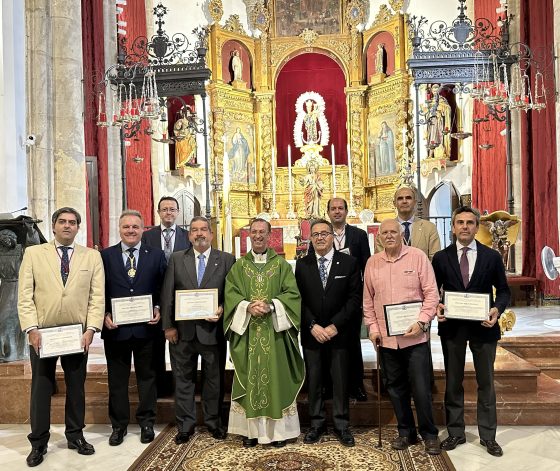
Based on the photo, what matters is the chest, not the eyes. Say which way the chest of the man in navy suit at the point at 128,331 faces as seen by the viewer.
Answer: toward the camera

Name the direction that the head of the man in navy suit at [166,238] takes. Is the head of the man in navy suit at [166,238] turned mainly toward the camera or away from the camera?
toward the camera

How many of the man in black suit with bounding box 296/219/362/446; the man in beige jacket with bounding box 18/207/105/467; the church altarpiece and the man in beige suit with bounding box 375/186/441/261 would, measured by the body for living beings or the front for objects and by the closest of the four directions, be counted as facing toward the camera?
4

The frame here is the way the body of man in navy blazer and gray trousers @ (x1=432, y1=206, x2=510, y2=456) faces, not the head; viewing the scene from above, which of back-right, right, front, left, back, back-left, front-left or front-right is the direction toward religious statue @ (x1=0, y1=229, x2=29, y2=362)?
right

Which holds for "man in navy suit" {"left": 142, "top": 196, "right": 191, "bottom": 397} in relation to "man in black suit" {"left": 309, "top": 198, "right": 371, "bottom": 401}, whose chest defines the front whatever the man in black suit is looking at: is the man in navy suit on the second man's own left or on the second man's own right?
on the second man's own right

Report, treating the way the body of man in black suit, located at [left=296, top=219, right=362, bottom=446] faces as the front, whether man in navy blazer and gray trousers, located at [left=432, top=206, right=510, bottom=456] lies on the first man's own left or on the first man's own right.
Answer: on the first man's own left

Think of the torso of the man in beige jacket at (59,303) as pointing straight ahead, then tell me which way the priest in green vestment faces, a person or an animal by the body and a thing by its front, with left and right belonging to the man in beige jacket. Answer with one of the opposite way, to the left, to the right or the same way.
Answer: the same way

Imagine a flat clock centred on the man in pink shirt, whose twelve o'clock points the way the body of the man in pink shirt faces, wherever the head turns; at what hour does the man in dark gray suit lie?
The man in dark gray suit is roughly at 3 o'clock from the man in pink shirt.

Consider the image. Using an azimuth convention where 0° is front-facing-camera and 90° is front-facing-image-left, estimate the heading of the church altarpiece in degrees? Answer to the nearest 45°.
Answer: approximately 0°

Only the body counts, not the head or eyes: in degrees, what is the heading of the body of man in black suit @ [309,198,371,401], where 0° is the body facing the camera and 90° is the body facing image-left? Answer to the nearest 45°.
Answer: approximately 0°

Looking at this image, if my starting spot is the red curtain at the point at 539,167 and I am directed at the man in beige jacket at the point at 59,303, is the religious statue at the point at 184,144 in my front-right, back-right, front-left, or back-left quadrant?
front-right

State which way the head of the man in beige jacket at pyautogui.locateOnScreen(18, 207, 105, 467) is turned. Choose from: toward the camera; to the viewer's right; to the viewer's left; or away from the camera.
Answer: toward the camera

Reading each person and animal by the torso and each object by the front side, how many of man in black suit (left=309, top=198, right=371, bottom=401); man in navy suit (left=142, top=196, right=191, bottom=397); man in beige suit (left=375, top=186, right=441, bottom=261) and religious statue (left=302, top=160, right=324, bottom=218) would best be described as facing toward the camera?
4

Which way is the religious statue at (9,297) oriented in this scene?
toward the camera

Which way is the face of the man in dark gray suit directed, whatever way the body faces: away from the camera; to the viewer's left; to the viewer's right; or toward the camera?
toward the camera

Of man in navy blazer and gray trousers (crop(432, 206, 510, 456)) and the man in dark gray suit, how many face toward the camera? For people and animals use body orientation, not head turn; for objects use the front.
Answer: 2

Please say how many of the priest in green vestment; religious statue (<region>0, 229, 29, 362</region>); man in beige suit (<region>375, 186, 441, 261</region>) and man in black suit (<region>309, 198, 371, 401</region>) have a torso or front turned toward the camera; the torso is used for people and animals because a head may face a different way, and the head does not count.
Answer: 4
